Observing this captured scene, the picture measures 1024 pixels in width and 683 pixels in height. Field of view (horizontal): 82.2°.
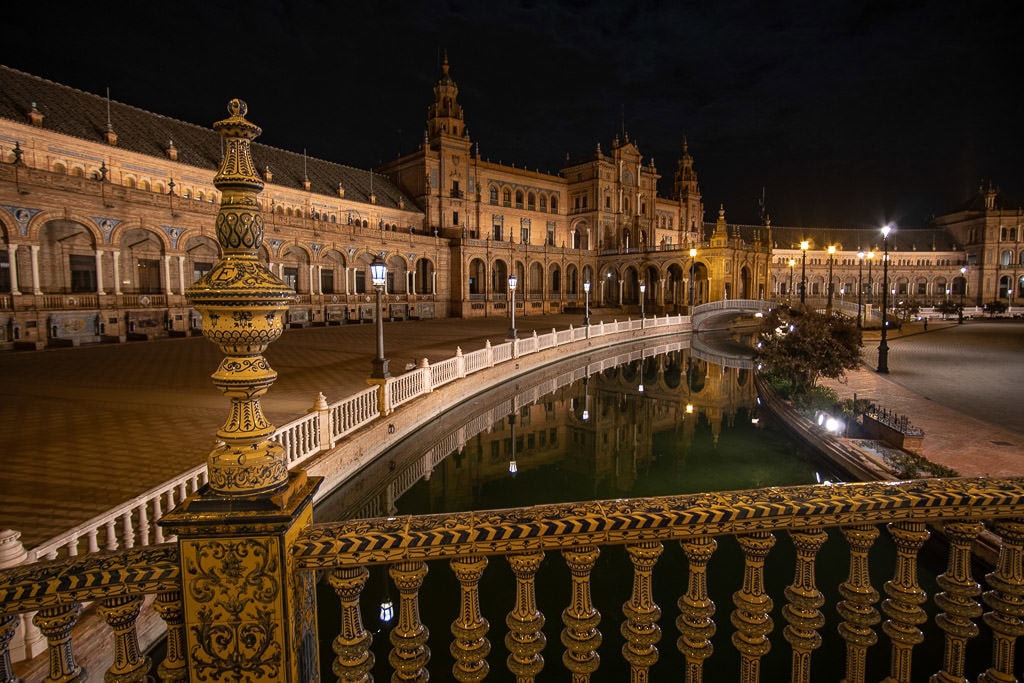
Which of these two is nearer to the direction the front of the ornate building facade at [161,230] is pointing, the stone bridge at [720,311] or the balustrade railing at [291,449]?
the balustrade railing

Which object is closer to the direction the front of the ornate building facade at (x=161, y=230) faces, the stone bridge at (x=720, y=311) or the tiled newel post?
the tiled newel post

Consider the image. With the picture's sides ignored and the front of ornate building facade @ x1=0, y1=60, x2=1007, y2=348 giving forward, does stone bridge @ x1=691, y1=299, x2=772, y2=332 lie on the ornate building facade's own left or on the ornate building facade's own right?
on the ornate building facade's own left

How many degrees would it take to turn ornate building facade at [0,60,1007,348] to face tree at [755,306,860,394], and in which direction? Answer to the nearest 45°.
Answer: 0° — it already faces it

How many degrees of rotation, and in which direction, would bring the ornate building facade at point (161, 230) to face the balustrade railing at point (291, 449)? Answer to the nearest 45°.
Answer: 0° — it already faces it

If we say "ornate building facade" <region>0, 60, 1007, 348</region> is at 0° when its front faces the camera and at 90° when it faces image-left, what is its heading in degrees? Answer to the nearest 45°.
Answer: approximately 315°
